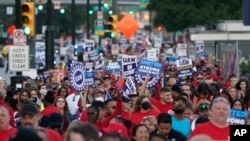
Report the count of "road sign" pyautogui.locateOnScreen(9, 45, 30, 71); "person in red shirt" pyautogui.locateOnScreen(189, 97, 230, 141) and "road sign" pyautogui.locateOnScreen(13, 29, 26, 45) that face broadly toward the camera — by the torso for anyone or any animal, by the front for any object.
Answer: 3

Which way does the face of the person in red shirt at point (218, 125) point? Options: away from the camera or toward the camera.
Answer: toward the camera

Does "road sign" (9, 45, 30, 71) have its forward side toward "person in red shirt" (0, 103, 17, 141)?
yes

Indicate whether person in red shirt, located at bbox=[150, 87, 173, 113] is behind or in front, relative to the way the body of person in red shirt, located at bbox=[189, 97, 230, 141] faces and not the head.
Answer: behind

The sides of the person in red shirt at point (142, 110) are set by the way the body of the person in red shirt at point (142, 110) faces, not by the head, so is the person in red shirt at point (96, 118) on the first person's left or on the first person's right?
on the first person's right

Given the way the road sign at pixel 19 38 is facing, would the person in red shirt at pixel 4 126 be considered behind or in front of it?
in front

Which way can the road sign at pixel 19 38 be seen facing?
toward the camera

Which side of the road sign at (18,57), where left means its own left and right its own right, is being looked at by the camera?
front
